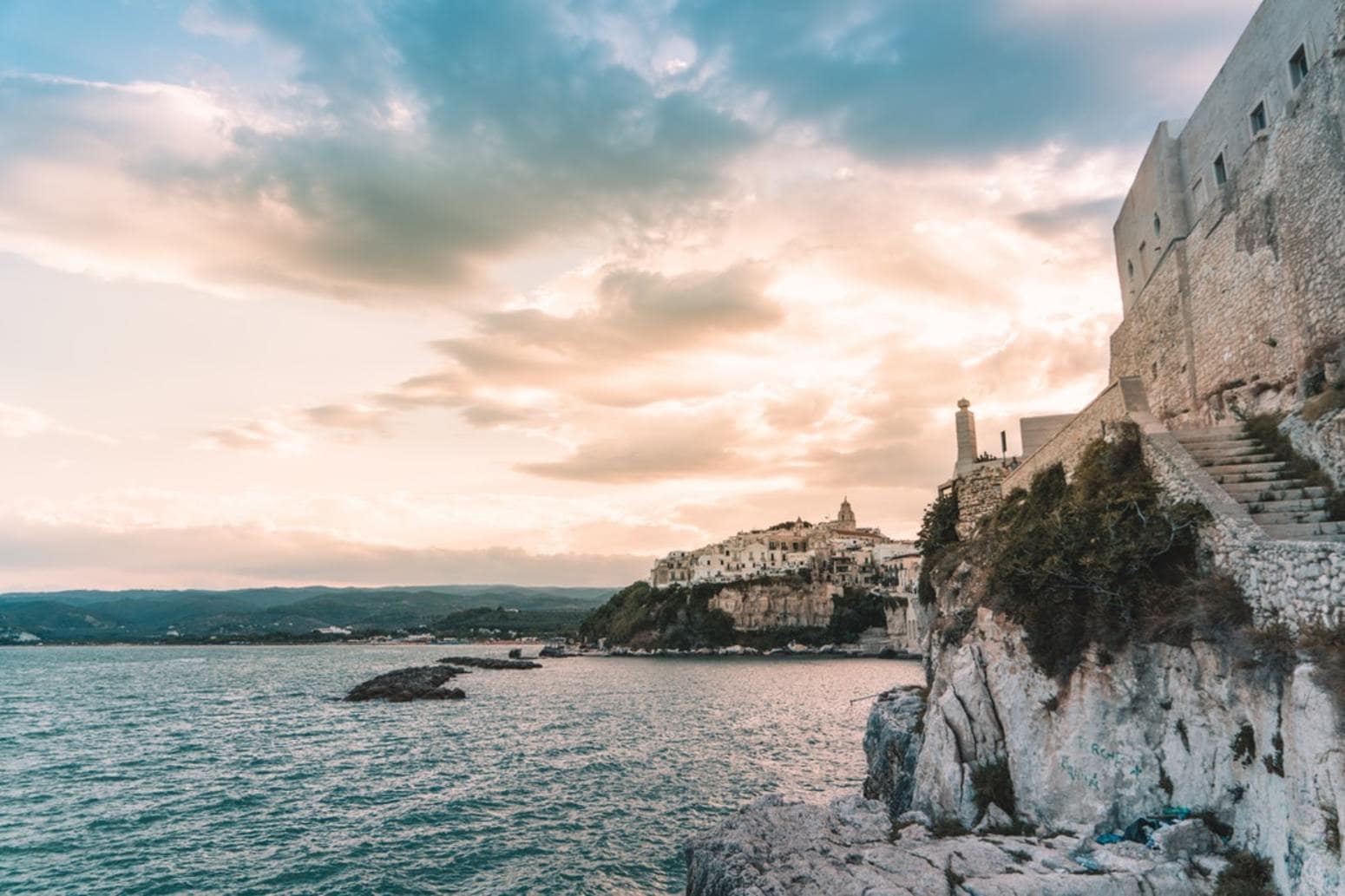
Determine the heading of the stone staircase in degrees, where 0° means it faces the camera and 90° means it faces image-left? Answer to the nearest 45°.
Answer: approximately 315°

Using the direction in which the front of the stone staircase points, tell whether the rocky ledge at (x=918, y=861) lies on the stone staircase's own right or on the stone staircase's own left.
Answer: on the stone staircase's own right
